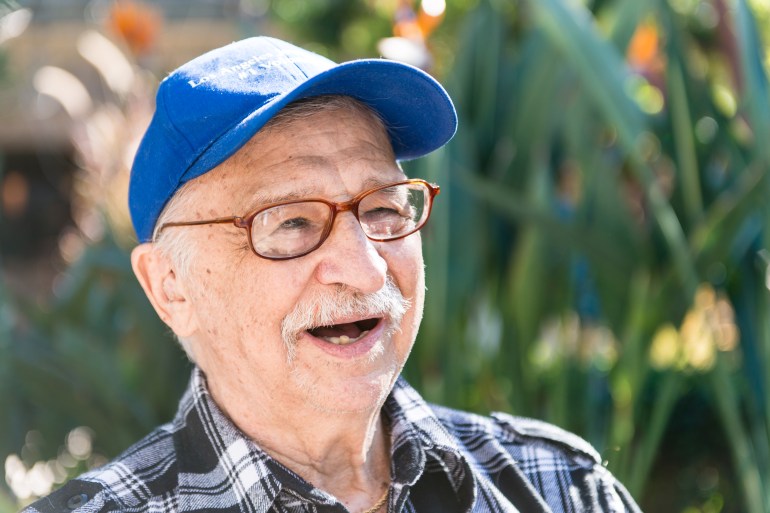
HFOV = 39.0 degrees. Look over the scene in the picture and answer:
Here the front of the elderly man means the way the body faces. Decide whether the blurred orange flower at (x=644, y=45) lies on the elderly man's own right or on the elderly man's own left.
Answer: on the elderly man's own left

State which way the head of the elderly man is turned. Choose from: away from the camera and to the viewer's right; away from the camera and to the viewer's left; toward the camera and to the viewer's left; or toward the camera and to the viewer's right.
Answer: toward the camera and to the viewer's right

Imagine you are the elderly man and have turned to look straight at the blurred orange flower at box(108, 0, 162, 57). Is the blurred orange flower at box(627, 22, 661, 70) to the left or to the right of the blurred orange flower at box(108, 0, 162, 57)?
right

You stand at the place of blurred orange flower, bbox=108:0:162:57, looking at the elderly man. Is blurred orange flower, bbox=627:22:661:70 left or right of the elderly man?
left

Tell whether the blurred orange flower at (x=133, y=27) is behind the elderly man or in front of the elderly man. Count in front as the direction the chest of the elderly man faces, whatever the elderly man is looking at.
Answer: behind

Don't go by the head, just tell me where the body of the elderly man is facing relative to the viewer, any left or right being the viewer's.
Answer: facing the viewer and to the right of the viewer
